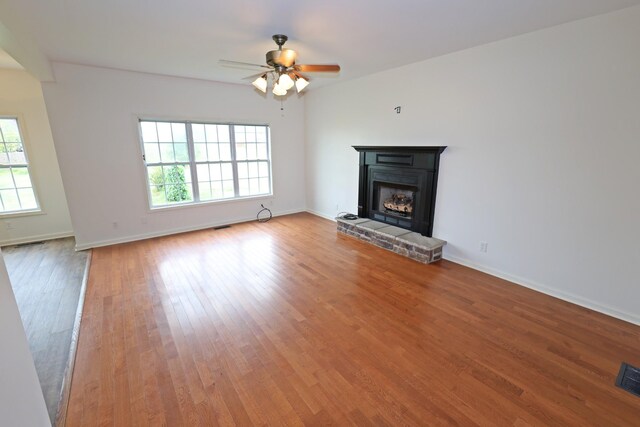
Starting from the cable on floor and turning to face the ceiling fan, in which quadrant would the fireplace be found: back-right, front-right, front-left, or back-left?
front-left

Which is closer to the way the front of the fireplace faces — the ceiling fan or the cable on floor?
the ceiling fan

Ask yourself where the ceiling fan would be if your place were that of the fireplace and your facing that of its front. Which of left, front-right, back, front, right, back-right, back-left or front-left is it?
front

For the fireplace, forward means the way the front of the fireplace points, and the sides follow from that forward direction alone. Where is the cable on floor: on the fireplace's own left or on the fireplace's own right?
on the fireplace's own right

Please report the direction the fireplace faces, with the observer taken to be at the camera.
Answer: facing the viewer and to the left of the viewer

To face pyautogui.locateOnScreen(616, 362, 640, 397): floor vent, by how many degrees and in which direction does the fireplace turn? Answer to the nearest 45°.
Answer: approximately 90° to its left

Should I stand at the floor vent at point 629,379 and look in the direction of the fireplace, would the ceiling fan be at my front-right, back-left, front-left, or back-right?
front-left

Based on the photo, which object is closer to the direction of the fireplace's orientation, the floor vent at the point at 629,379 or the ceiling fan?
the ceiling fan

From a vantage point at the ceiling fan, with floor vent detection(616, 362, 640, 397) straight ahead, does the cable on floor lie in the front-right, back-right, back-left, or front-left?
back-left

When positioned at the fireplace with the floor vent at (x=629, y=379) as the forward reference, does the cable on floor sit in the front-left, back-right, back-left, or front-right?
back-right
